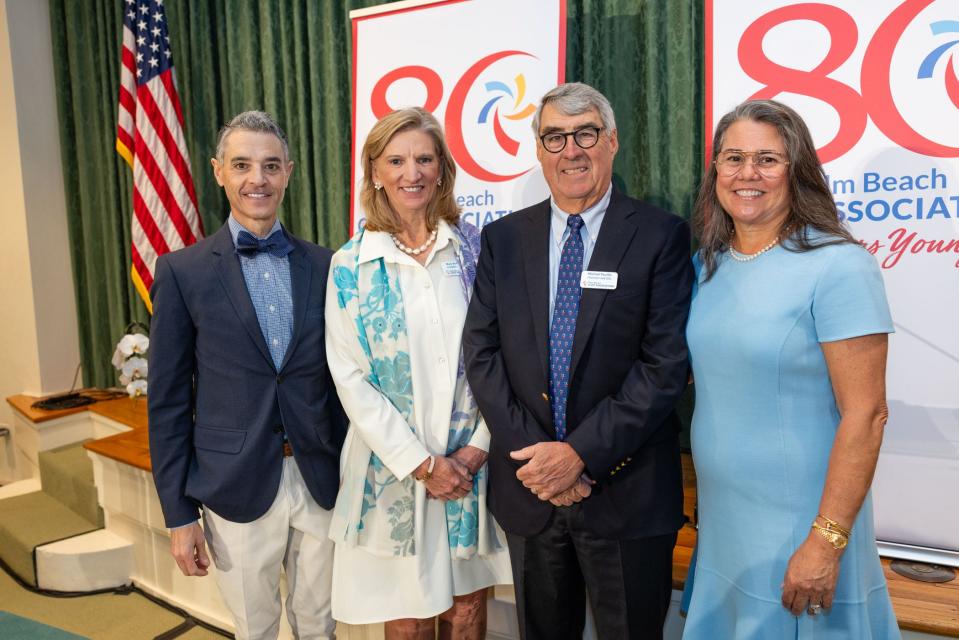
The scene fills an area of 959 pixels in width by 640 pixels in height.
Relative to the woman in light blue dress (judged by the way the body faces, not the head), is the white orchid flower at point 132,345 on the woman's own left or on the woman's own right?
on the woman's own right

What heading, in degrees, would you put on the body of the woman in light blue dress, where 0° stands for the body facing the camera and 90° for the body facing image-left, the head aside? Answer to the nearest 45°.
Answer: approximately 45°

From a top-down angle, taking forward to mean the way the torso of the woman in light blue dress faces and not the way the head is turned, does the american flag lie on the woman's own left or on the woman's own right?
on the woman's own right

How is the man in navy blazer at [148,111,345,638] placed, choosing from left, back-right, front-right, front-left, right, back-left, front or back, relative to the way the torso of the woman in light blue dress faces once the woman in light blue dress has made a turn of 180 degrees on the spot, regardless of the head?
back-left

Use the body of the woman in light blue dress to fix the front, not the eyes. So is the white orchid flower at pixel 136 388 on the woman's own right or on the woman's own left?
on the woman's own right
